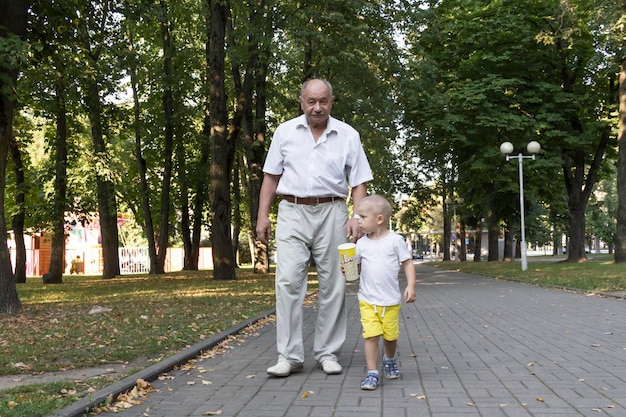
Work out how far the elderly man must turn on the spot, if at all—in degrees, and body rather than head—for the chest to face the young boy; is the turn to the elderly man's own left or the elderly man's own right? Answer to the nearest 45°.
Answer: approximately 45° to the elderly man's own left

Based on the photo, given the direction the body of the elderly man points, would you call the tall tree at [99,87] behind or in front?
behind

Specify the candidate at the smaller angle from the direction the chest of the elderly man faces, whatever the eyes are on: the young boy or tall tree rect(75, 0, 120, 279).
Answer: the young boy

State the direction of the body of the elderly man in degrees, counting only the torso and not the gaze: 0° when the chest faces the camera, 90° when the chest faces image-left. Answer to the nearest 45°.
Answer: approximately 0°

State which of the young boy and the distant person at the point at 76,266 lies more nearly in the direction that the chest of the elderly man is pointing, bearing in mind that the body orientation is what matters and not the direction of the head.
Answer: the young boy

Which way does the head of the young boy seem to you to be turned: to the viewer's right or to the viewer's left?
to the viewer's left

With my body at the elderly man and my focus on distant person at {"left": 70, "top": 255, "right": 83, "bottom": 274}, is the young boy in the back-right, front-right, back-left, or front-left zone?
back-right

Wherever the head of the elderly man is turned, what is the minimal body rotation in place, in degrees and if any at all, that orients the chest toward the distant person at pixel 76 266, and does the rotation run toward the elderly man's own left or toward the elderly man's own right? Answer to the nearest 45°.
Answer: approximately 180°
